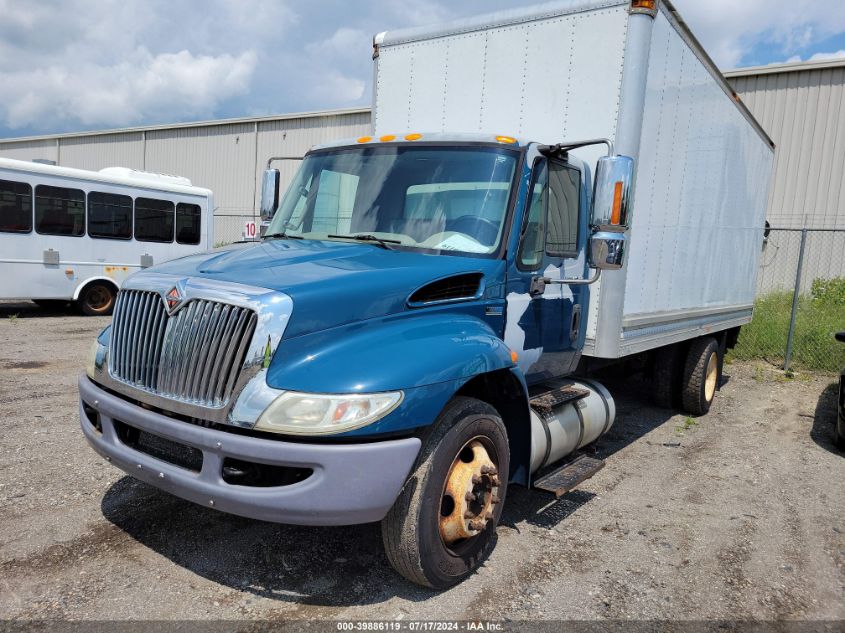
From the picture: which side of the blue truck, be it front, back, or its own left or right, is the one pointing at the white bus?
right

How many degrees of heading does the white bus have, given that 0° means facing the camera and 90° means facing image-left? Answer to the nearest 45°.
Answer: approximately 45°

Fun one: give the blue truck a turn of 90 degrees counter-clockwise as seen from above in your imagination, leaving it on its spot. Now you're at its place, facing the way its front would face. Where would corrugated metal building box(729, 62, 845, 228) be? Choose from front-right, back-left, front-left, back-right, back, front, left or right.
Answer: left

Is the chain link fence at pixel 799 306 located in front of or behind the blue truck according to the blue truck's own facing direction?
behind

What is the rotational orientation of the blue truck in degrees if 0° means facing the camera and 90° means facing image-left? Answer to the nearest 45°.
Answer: approximately 45°
